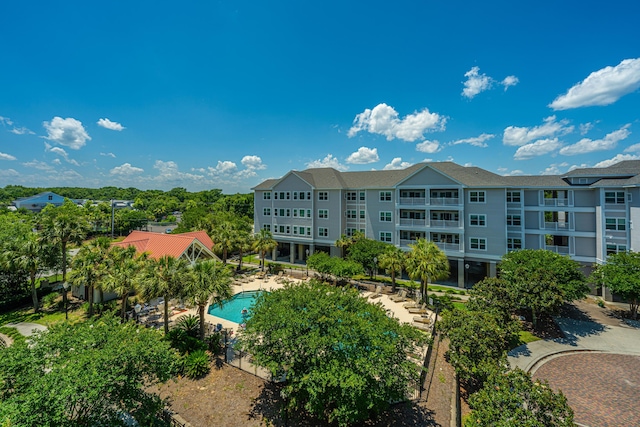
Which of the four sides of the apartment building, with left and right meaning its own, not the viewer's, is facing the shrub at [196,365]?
front

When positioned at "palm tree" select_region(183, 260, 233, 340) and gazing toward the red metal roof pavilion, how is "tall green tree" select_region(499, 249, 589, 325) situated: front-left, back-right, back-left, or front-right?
back-right

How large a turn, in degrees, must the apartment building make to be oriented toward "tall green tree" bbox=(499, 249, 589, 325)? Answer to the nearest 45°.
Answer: approximately 45° to its left

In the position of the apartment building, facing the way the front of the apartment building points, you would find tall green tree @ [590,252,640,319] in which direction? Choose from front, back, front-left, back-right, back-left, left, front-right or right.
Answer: left

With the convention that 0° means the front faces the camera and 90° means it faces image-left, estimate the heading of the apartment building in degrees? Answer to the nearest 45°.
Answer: approximately 45°

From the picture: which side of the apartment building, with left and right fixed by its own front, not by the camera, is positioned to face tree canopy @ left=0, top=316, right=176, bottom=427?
front

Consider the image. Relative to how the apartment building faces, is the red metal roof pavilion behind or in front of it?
in front

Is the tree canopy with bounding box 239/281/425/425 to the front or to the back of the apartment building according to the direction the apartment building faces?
to the front

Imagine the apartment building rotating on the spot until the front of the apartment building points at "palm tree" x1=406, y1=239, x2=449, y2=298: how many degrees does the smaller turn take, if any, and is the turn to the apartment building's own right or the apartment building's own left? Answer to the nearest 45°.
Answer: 0° — it already faces it

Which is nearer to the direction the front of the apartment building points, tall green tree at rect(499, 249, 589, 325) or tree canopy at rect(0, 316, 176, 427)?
the tree canopy
